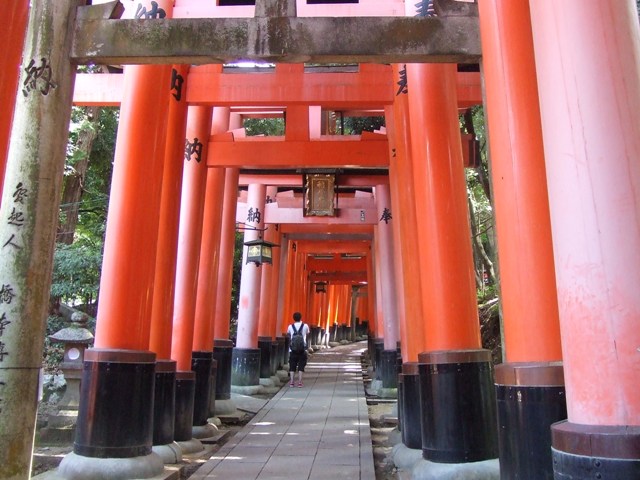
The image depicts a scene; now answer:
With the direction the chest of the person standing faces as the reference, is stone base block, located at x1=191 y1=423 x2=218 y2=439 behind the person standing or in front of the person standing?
behind

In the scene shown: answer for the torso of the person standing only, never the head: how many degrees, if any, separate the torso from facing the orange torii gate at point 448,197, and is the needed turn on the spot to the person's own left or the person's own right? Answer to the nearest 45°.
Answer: approximately 180°

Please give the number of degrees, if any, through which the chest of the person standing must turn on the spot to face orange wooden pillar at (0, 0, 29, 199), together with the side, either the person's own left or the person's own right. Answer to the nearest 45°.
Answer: approximately 180°

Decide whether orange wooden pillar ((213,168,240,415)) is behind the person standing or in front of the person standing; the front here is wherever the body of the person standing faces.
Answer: behind

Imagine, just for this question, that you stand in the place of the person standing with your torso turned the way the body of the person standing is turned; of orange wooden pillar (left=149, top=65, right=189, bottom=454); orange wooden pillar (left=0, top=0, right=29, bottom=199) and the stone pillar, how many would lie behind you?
3

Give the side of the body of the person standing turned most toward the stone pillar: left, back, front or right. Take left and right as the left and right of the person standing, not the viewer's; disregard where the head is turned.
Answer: back

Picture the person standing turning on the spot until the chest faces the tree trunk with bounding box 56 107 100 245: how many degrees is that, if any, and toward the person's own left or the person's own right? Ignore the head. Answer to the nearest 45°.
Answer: approximately 90° to the person's own left

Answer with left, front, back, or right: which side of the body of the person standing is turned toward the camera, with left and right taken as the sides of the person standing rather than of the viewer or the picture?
back

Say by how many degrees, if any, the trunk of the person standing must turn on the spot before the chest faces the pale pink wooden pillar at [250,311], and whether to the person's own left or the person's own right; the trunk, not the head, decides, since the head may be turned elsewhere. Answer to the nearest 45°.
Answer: approximately 90° to the person's own left
